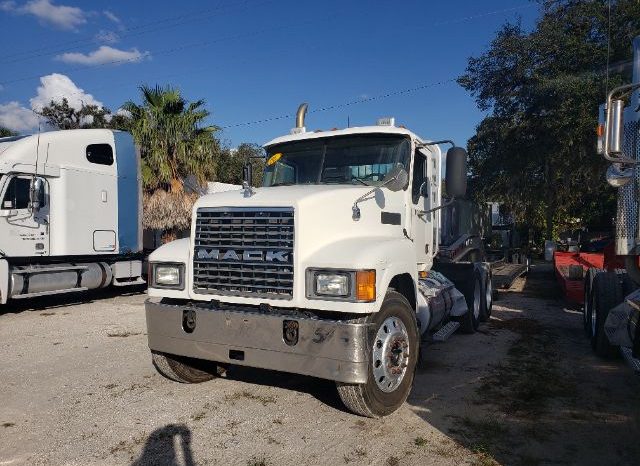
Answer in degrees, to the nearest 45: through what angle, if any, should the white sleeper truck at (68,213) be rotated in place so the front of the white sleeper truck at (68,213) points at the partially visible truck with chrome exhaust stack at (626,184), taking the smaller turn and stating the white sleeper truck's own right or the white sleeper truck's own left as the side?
approximately 90° to the white sleeper truck's own left

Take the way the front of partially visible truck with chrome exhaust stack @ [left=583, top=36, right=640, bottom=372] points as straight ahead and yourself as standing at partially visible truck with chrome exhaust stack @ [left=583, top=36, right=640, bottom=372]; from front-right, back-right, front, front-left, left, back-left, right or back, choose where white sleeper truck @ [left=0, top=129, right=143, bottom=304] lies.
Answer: back-right

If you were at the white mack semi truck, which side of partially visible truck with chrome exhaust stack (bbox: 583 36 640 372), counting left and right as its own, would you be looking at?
right

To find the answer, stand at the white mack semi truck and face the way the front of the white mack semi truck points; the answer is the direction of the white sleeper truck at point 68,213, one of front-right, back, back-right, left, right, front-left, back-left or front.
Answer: right

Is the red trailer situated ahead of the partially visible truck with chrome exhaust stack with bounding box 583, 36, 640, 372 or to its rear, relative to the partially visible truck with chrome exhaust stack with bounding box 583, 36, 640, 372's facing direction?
to the rear

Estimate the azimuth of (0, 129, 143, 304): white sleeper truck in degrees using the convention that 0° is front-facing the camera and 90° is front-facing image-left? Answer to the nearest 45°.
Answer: approximately 45°

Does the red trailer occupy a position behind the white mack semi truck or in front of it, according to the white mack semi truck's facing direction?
behind

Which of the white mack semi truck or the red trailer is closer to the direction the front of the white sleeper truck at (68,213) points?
the white mack semi truck
